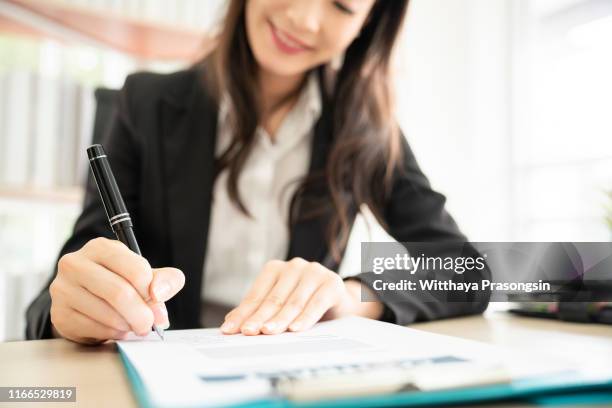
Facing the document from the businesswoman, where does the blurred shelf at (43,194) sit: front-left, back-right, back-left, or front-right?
back-right

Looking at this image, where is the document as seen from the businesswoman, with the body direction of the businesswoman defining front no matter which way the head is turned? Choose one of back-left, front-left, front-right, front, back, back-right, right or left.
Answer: front

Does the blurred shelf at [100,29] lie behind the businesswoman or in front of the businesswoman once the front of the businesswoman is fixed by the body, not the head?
behind

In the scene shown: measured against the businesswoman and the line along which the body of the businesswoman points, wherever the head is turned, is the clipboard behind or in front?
in front

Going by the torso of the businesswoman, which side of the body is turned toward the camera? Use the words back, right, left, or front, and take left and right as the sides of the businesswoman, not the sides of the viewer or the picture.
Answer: front
